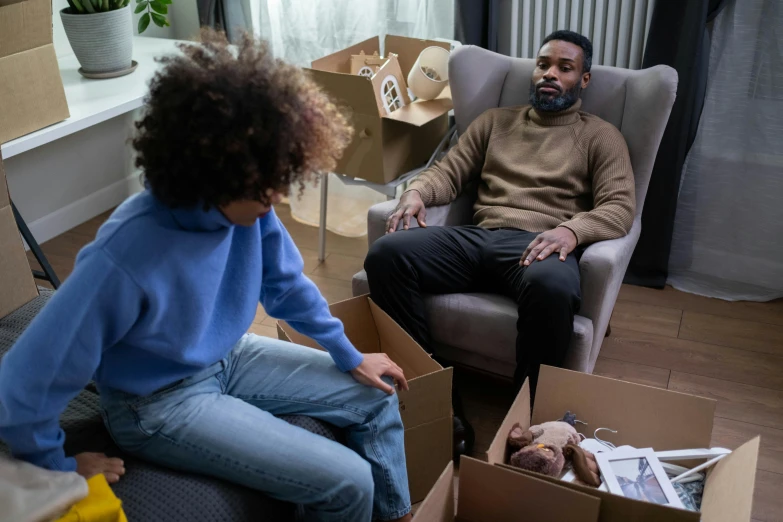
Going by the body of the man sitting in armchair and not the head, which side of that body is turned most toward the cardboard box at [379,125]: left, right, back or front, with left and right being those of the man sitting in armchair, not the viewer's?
right

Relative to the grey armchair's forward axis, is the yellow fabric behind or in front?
in front

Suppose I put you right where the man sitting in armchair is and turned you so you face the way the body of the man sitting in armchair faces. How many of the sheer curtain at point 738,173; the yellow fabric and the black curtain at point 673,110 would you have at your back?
2

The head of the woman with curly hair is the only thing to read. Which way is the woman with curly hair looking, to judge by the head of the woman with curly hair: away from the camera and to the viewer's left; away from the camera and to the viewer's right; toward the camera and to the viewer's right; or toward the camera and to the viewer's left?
away from the camera and to the viewer's right

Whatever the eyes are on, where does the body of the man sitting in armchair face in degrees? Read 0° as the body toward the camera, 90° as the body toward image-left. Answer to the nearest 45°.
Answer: approximately 45°

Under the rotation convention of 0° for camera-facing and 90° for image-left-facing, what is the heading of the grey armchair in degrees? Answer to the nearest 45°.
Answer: approximately 45°

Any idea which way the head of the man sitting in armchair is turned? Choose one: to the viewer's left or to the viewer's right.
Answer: to the viewer's left
